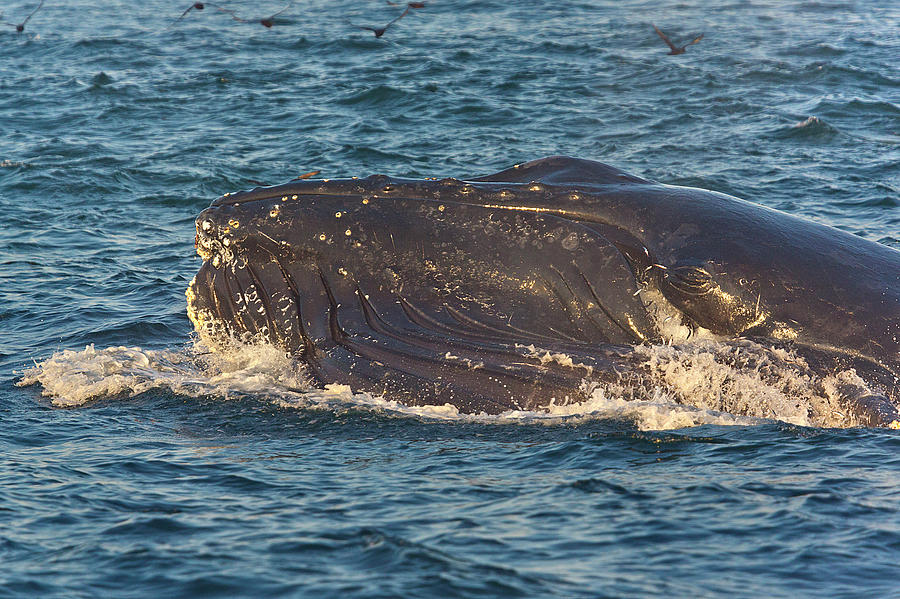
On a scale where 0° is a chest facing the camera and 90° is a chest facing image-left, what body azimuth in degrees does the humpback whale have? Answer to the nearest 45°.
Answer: approximately 90°
